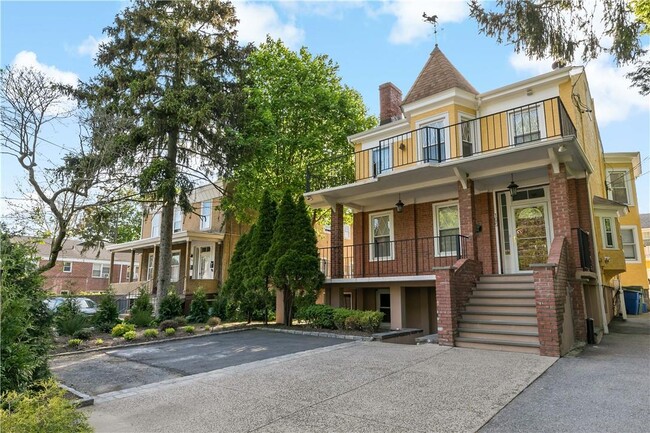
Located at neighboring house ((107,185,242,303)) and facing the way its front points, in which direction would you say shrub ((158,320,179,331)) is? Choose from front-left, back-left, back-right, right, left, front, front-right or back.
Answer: front-left

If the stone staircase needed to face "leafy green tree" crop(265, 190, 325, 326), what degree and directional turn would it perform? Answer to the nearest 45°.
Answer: approximately 90° to its right

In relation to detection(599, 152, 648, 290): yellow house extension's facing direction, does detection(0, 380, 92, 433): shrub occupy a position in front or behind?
in front

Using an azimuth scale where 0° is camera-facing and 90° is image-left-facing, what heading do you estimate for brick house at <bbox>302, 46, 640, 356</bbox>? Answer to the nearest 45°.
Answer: approximately 45°

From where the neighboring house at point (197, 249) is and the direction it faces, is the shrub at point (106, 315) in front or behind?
in front

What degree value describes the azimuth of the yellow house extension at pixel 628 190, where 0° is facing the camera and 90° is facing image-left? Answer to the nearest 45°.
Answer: approximately 0°

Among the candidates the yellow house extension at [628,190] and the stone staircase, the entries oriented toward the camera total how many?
2

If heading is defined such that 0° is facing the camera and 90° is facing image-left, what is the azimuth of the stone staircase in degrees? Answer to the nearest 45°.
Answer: approximately 0°

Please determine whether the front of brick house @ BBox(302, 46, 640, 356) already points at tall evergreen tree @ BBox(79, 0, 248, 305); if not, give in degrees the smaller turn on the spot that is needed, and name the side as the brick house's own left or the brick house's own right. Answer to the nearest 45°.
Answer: approximately 45° to the brick house's own right
